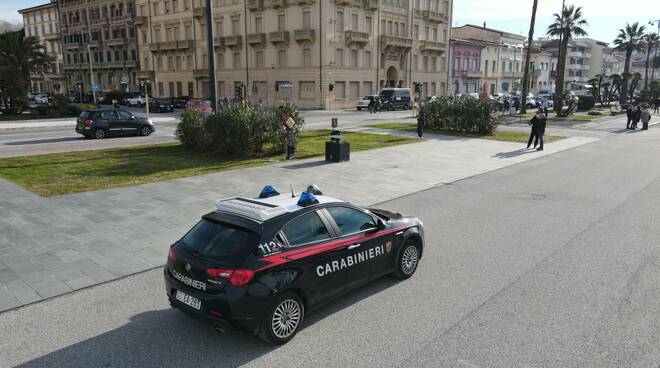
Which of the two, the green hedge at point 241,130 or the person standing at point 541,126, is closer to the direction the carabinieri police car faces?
the person standing

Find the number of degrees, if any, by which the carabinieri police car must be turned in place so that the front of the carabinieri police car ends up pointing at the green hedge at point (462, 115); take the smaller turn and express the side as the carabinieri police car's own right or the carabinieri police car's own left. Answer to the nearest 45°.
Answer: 0° — it already faces it

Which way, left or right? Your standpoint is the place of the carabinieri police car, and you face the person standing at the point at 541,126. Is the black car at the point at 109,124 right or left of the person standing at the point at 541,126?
left

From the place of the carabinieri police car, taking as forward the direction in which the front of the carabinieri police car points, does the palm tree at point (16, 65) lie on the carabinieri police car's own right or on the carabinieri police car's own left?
on the carabinieri police car's own left

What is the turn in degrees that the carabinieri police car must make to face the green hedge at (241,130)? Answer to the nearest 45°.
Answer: approximately 45° to its left

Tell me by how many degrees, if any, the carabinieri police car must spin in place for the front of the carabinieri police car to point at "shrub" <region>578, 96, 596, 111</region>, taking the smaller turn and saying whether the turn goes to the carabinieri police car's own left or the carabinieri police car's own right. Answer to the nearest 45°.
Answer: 0° — it already faces it

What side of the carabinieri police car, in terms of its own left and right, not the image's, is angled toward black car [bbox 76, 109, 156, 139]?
left

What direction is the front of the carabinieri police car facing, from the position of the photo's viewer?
facing away from the viewer and to the right of the viewer
